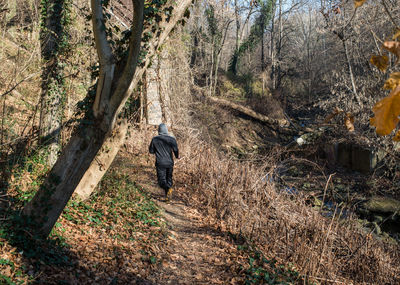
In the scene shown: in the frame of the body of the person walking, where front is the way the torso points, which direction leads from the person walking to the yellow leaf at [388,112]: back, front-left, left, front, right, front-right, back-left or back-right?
back

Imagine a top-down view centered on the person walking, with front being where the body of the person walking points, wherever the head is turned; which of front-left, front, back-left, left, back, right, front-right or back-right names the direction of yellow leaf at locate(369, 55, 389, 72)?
back

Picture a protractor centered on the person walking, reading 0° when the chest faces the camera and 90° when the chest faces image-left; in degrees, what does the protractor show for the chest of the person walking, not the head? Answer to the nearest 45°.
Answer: approximately 180°

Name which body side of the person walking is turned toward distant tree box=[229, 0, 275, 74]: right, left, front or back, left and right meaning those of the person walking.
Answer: front

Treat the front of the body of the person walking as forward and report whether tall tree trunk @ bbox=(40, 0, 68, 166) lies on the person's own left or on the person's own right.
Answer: on the person's own left

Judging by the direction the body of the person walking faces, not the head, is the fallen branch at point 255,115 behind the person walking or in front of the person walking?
in front

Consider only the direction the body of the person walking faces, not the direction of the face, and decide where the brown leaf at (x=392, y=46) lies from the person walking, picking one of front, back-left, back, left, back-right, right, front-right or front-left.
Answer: back

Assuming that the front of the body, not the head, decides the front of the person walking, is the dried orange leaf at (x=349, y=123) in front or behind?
behind
